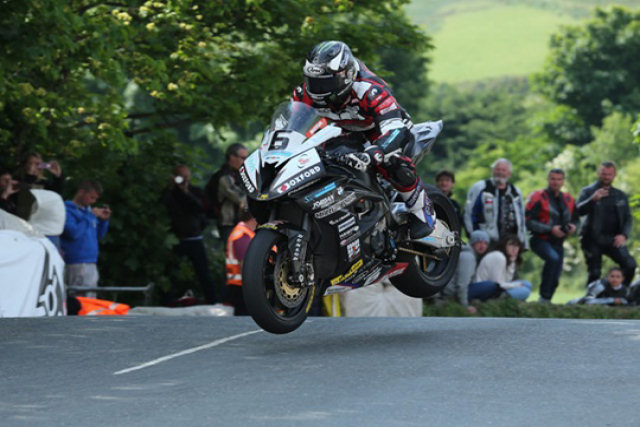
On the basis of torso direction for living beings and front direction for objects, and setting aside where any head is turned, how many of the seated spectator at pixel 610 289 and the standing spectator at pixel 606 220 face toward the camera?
2

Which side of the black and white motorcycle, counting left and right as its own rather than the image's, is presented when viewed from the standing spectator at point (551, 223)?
back

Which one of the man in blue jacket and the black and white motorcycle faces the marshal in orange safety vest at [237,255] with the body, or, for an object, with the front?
the man in blue jacket

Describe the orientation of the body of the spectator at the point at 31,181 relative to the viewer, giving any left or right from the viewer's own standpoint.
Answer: facing the viewer and to the right of the viewer

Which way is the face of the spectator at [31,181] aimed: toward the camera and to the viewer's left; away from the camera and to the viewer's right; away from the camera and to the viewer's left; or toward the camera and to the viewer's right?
toward the camera and to the viewer's right

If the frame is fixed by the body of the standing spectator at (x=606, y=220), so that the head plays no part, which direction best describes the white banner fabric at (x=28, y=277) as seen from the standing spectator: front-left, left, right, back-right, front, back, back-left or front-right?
front-right

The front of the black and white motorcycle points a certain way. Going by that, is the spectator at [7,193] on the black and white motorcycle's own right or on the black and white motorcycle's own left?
on the black and white motorcycle's own right

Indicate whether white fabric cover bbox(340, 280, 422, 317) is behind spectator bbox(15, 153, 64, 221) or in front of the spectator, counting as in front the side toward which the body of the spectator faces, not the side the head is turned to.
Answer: in front

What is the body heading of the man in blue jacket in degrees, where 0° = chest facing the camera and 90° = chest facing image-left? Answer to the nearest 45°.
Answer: approximately 315°

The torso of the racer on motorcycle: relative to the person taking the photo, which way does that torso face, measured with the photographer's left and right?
facing the viewer and to the left of the viewer

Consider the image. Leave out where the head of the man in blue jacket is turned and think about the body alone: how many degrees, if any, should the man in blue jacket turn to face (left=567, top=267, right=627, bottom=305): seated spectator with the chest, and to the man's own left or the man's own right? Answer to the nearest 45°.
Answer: approximately 45° to the man's own left

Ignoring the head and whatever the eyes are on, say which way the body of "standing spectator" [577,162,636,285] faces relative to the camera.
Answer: toward the camera
